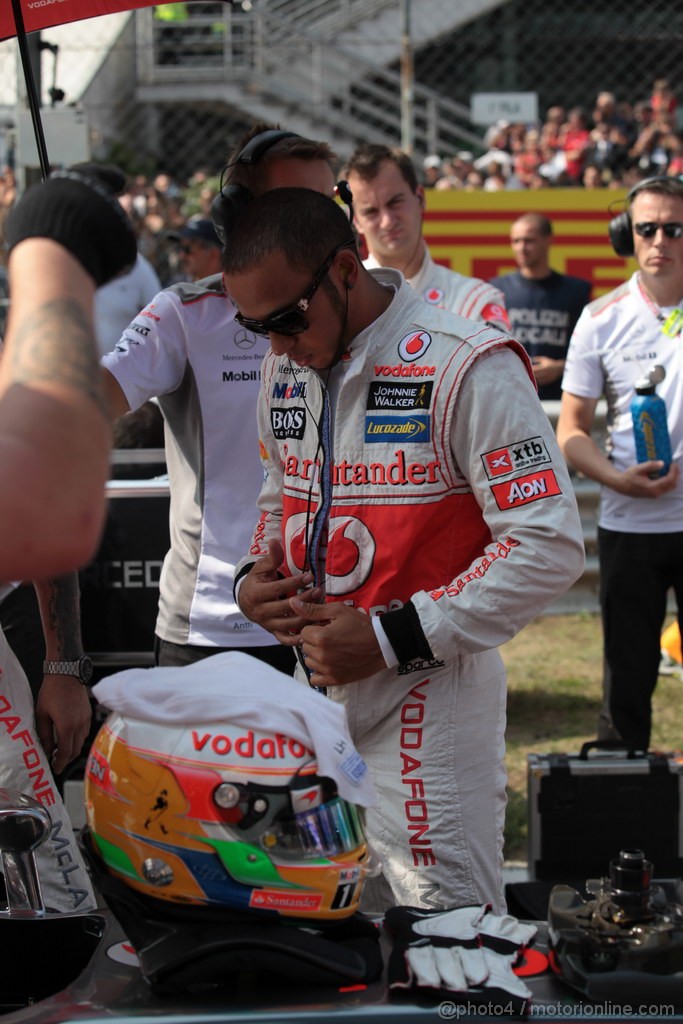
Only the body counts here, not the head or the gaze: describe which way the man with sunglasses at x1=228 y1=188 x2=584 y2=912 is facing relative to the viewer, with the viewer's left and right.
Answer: facing the viewer and to the left of the viewer

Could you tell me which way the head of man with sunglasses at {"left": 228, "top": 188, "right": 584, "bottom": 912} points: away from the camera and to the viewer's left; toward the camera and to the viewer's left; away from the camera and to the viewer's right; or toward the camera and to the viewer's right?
toward the camera and to the viewer's left

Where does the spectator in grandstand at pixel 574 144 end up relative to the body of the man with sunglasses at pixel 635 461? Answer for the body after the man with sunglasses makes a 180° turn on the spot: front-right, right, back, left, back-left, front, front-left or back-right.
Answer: front

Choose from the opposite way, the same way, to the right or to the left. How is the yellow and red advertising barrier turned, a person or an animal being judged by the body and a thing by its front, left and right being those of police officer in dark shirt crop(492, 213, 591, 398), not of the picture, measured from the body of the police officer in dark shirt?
the same way

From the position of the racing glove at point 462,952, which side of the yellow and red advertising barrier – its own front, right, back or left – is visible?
front

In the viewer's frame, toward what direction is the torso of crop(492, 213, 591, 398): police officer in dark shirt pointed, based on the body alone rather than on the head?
toward the camera

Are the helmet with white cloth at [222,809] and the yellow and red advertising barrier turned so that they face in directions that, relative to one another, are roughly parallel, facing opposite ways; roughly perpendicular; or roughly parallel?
roughly perpendicular

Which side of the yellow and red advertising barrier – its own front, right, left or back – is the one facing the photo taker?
front

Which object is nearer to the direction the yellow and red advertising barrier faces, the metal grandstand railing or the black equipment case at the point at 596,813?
the black equipment case

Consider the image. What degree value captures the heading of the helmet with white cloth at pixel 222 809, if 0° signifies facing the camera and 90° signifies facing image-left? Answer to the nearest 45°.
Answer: approximately 270°

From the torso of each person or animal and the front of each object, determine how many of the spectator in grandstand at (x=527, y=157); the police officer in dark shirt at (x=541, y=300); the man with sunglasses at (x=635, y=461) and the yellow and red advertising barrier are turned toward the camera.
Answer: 4

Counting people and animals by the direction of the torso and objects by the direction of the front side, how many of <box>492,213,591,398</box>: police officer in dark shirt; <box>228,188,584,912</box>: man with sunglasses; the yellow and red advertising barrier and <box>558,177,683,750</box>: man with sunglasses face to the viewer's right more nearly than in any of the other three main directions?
0

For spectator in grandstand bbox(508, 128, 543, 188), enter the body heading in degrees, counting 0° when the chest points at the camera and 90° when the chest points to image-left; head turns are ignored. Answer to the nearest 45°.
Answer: approximately 0°

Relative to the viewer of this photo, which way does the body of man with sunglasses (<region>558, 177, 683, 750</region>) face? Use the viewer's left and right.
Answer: facing the viewer

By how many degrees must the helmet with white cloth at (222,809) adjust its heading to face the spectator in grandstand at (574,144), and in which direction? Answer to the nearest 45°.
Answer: approximately 90° to its left

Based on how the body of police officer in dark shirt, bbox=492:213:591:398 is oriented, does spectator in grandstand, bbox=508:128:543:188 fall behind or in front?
behind
